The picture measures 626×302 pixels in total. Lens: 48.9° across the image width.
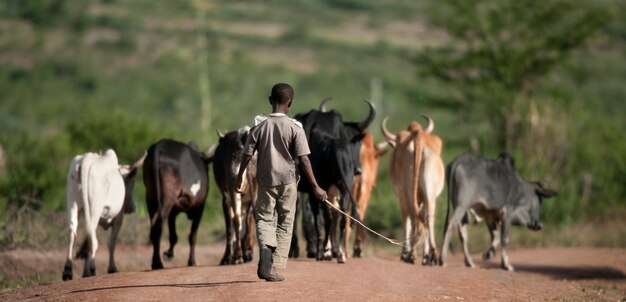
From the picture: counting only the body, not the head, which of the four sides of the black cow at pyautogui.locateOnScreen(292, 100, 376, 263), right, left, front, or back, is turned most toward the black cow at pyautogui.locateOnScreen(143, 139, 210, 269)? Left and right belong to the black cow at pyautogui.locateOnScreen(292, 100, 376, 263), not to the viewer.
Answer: left

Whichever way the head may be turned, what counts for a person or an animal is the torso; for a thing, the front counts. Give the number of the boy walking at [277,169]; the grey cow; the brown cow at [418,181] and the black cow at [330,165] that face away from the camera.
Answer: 3

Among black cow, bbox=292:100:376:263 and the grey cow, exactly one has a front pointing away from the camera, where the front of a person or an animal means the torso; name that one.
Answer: the black cow

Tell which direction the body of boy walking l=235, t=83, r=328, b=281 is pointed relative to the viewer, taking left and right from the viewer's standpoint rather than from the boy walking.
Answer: facing away from the viewer

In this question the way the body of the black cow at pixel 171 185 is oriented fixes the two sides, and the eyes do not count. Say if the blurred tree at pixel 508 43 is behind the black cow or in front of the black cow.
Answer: in front

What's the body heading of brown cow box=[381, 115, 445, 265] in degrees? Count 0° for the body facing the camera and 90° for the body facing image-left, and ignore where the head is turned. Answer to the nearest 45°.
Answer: approximately 180°

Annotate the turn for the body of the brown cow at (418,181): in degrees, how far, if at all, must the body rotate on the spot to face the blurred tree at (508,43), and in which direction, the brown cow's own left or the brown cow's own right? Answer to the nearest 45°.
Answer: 0° — it already faces it

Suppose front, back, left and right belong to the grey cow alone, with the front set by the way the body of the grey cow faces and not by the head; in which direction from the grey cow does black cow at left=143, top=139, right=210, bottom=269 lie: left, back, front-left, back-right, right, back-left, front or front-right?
back-left

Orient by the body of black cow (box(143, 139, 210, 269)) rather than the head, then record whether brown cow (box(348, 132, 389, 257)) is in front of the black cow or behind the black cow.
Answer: in front

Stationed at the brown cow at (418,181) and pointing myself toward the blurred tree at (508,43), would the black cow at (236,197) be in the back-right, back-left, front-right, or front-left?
back-left

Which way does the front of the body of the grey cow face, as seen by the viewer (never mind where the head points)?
to the viewer's right

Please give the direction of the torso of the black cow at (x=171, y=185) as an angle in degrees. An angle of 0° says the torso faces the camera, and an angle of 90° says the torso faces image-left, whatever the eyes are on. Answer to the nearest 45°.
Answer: approximately 225°

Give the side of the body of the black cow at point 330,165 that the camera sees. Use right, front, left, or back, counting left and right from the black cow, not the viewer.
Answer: back
